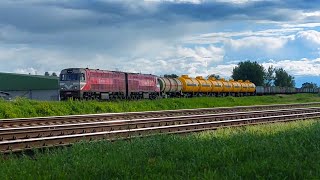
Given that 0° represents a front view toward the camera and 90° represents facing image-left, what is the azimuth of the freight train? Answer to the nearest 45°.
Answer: approximately 45°

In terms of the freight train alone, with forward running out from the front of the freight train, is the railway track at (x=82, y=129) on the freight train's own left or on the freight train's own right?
on the freight train's own left
